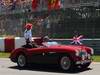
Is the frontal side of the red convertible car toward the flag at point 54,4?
no

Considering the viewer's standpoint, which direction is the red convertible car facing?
facing the viewer and to the right of the viewer

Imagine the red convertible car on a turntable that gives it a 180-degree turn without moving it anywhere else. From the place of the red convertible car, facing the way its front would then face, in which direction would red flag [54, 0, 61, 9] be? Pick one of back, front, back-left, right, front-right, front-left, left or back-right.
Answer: front-right

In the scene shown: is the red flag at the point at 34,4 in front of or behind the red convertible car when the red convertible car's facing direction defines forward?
behind
